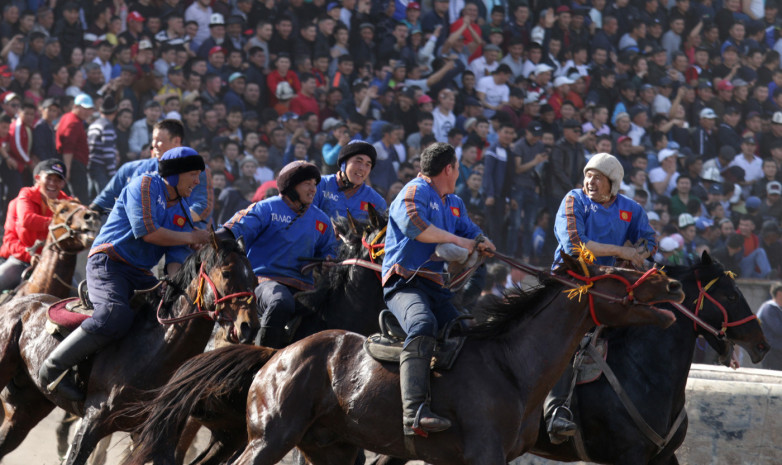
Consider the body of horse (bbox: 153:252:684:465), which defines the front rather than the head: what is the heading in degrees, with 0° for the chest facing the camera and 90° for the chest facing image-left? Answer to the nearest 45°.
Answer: approximately 270°

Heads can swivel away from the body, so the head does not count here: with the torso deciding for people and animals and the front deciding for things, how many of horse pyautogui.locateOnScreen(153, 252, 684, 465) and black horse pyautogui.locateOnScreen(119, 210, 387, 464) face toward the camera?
0

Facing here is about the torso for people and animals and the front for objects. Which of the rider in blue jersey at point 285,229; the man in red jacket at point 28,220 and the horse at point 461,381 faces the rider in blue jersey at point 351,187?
the man in red jacket

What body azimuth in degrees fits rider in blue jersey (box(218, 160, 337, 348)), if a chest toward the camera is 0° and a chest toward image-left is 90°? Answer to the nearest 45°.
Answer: approximately 315°

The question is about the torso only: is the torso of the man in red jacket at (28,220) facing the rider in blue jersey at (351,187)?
yes

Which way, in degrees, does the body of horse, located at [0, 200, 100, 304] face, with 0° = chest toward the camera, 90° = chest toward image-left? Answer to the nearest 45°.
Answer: approximately 315°

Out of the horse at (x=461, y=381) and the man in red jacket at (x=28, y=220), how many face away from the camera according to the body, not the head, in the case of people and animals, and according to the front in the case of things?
0

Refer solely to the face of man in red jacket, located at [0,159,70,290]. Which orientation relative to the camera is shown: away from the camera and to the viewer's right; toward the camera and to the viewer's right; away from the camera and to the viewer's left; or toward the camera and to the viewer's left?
toward the camera and to the viewer's right

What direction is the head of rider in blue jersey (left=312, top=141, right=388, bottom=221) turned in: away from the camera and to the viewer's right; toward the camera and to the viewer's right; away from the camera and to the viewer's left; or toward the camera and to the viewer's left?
toward the camera and to the viewer's right

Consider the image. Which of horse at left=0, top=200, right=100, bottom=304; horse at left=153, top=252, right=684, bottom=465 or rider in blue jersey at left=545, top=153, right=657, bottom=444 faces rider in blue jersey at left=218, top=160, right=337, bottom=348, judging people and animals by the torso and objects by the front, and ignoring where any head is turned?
horse at left=0, top=200, right=100, bottom=304
